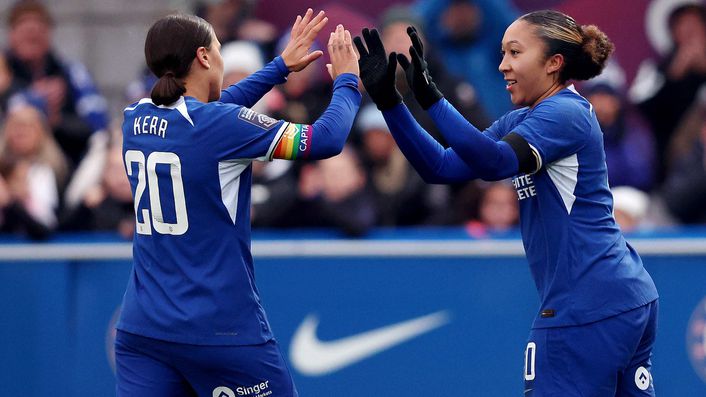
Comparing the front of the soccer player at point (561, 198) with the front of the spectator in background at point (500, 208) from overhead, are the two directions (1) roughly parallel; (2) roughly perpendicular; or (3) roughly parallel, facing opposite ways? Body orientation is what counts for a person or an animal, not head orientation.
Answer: roughly perpendicular

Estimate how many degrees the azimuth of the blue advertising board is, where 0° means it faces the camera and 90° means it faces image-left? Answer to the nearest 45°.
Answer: approximately 0°

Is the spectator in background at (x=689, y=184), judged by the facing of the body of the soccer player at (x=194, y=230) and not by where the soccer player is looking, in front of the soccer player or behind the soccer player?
in front

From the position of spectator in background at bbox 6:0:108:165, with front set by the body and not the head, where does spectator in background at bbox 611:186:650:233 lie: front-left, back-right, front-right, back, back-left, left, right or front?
front-left

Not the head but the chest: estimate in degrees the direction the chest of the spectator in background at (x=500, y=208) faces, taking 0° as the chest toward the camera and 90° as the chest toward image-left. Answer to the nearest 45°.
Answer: approximately 0°

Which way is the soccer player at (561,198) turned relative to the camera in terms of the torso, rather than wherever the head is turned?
to the viewer's left

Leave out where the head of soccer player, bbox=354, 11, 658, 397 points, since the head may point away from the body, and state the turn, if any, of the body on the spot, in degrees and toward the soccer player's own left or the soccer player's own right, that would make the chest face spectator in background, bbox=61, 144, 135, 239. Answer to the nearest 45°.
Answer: approximately 45° to the soccer player's own right

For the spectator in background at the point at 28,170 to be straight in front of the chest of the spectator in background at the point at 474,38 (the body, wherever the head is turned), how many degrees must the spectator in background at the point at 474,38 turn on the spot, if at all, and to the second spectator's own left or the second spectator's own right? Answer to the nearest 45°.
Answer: approximately 90° to the second spectator's own right

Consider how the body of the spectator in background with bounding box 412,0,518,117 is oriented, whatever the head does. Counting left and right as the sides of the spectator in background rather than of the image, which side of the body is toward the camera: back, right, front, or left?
front

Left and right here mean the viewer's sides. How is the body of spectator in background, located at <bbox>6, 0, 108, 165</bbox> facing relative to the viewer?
facing the viewer
